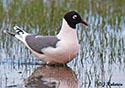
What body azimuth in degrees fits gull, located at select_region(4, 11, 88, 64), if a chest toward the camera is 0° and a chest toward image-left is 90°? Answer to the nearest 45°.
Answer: approximately 270°
